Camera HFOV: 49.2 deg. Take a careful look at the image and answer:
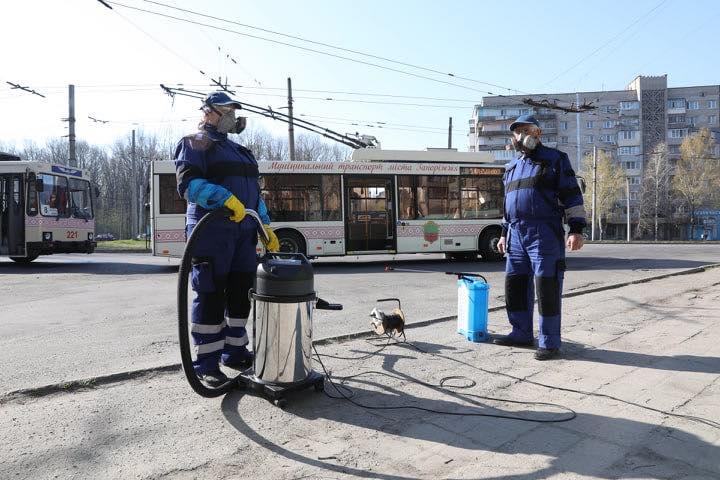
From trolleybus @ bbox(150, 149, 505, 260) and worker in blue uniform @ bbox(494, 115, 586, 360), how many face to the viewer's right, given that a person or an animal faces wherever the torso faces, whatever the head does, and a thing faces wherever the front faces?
1

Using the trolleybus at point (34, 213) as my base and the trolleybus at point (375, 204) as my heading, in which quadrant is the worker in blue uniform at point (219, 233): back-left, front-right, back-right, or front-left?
front-right

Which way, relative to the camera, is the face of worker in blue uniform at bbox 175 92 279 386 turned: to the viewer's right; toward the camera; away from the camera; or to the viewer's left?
to the viewer's right

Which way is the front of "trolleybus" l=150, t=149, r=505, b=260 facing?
to the viewer's right

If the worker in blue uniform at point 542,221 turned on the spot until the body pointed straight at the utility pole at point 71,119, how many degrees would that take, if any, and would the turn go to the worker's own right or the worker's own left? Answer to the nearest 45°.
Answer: approximately 90° to the worker's own right

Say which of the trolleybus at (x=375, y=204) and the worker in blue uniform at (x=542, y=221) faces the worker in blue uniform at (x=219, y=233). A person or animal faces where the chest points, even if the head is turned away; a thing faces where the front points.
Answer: the worker in blue uniform at (x=542, y=221)

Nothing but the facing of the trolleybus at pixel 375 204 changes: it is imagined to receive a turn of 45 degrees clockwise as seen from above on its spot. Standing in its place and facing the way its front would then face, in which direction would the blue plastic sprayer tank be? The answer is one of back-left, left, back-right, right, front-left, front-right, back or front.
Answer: front-right

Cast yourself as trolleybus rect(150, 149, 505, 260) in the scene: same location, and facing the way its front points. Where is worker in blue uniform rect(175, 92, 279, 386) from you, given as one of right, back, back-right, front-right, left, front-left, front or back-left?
right

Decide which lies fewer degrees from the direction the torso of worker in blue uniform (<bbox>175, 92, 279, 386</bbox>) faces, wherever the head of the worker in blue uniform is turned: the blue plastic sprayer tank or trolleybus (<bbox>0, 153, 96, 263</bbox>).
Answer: the blue plastic sprayer tank

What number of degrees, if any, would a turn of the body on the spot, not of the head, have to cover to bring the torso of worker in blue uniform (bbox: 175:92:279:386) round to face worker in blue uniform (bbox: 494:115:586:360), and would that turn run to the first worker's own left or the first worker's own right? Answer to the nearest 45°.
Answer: approximately 45° to the first worker's own left

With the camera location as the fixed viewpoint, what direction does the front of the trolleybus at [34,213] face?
facing the viewer and to the right of the viewer

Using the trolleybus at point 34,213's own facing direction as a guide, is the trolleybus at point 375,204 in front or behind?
in front

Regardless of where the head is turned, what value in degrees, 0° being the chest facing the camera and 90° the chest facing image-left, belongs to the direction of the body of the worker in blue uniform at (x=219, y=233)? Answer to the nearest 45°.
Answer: approximately 315°
